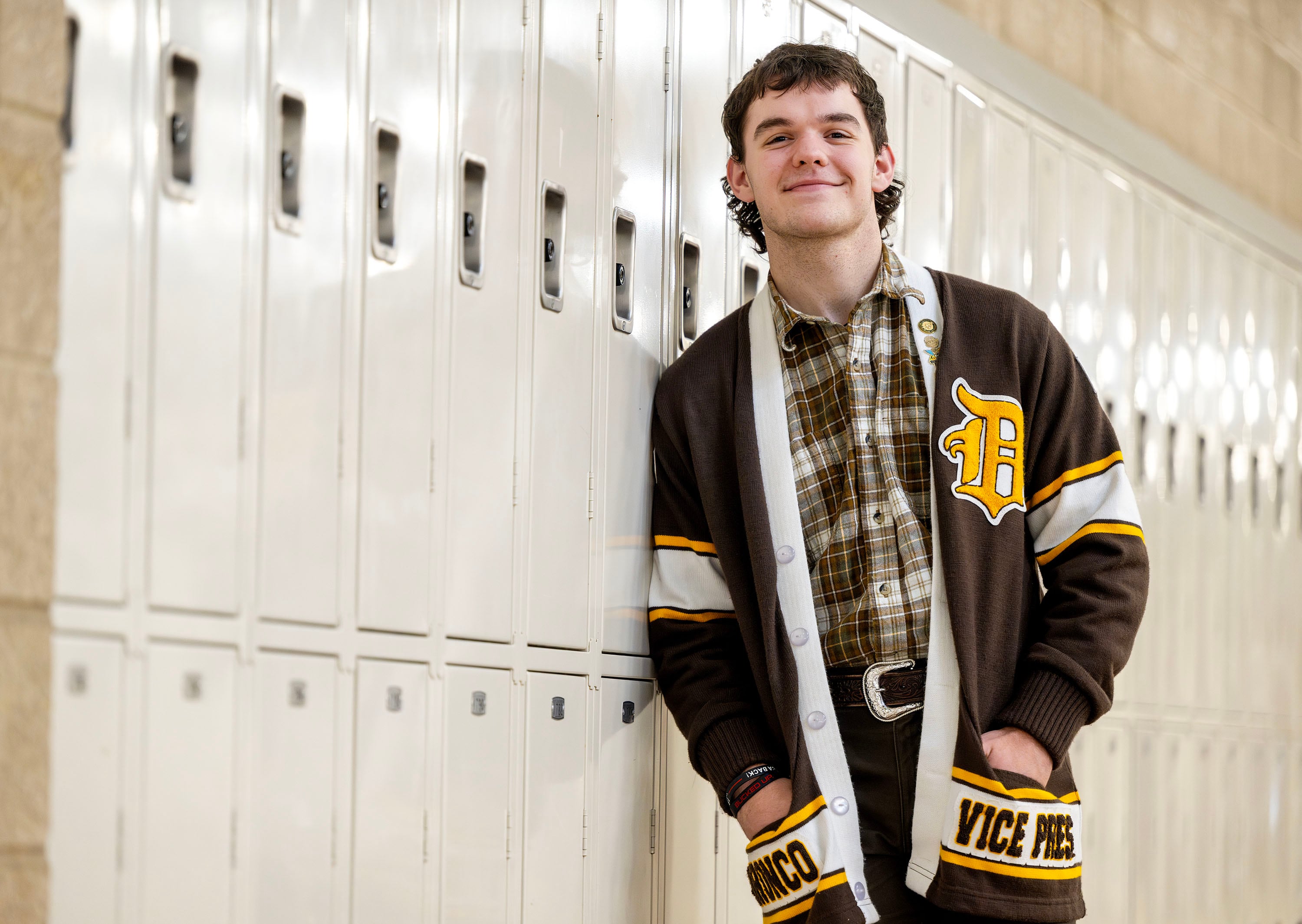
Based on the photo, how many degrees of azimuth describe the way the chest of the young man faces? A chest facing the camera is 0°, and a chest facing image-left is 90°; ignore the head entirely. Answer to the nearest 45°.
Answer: approximately 0°
